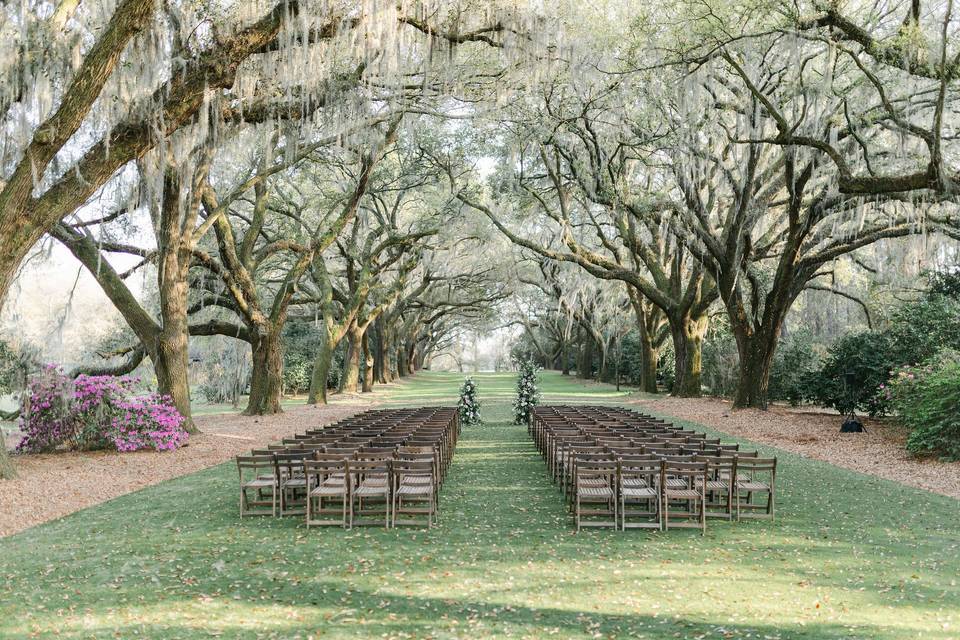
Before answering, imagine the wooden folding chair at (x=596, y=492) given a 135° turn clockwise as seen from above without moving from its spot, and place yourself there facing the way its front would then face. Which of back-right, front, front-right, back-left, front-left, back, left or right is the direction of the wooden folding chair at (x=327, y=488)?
back-right

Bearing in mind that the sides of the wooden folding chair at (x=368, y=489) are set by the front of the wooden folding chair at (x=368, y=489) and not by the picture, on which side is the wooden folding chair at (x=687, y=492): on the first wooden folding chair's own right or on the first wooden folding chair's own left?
on the first wooden folding chair's own right

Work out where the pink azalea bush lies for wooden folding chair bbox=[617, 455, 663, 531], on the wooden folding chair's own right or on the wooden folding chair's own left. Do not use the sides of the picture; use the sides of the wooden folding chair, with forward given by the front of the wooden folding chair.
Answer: on the wooden folding chair's own left

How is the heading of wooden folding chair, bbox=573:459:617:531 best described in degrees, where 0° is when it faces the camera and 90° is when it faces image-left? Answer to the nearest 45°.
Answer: approximately 180°

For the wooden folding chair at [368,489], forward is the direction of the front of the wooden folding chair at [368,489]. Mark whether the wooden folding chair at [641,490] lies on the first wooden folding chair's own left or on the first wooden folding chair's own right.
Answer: on the first wooden folding chair's own right

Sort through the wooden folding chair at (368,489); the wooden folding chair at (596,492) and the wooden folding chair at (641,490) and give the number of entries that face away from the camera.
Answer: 3

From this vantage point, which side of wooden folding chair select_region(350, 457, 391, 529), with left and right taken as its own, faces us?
back

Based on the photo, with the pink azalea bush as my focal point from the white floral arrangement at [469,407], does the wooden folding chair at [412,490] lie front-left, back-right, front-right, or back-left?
front-left

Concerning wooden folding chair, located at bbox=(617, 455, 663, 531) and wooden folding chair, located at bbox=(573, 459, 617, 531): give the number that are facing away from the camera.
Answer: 2

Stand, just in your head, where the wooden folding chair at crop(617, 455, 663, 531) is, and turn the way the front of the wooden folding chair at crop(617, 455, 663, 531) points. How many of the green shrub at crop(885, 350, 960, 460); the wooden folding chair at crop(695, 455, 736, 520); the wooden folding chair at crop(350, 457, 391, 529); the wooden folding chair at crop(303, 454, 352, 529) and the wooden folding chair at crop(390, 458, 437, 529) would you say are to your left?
3

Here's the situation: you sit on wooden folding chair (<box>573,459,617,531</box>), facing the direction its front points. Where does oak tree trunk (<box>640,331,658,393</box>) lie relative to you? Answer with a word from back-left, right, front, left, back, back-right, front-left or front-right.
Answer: front

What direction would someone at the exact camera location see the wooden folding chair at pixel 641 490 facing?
facing away from the viewer

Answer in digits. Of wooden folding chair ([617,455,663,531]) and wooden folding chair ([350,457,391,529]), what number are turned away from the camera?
2

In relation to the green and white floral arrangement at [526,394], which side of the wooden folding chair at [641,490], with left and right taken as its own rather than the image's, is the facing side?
front
